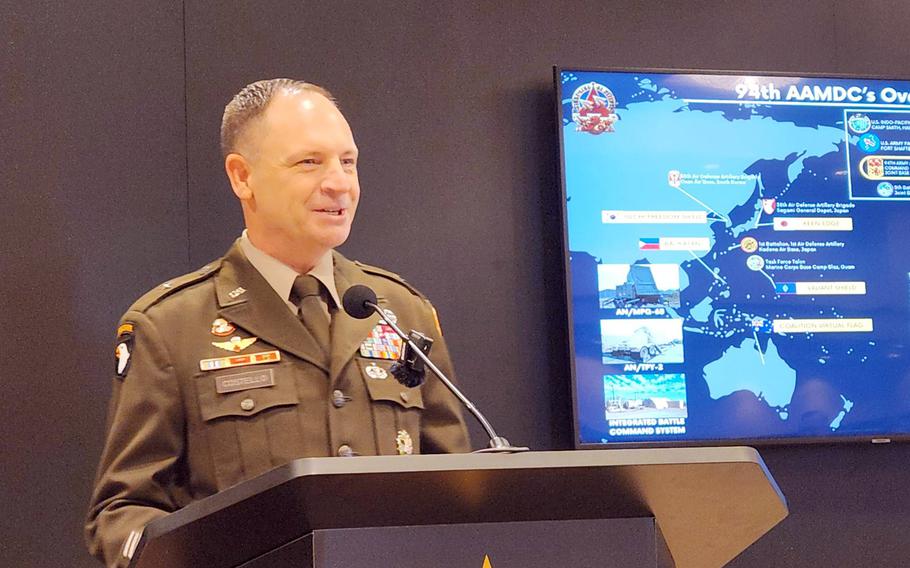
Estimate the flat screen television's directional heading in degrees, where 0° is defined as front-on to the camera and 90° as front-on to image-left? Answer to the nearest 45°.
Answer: approximately 0°

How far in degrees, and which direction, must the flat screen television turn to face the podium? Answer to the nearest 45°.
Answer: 0° — it already faces it

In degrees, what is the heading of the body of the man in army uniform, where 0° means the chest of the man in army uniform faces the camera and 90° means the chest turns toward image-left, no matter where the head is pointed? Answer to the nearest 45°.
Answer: approximately 315°

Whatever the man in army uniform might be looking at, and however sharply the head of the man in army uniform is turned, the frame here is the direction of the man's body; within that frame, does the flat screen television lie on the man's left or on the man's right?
on the man's left

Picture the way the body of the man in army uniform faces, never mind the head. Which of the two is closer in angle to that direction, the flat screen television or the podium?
the podium

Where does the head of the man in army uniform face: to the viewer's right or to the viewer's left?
to the viewer's right

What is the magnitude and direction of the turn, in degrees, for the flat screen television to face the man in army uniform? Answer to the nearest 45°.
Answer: approximately 45° to its right
